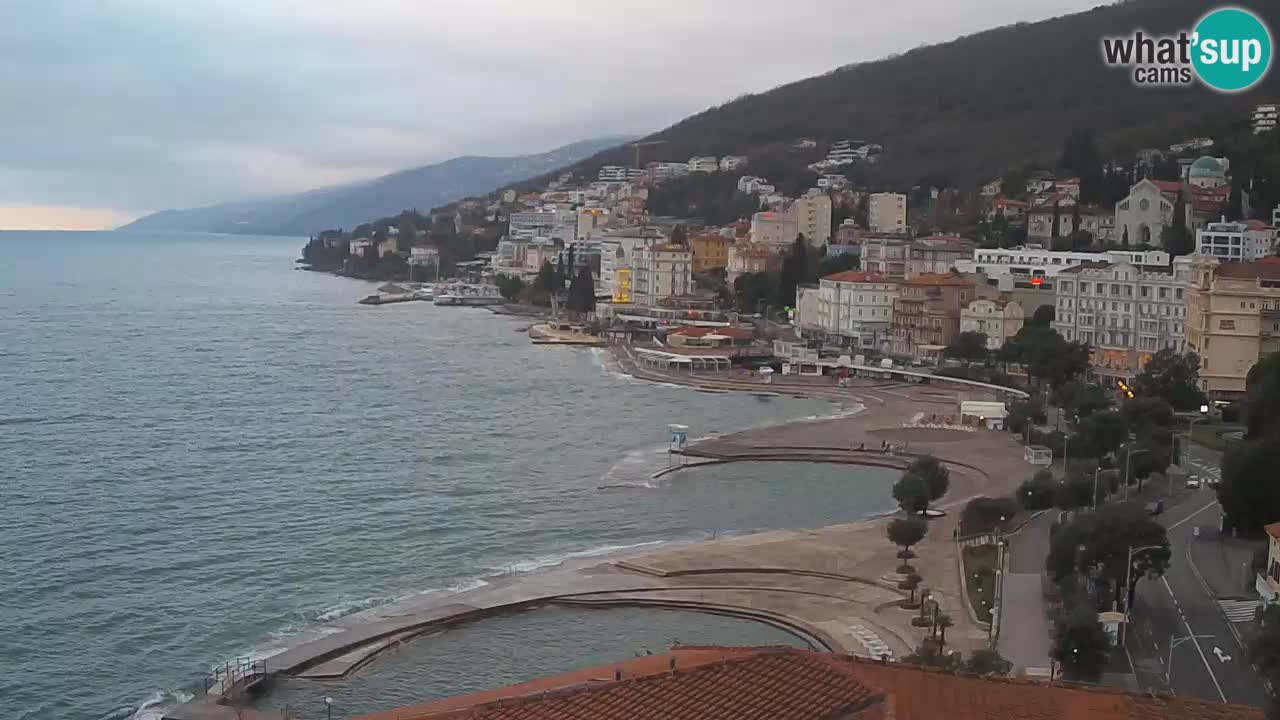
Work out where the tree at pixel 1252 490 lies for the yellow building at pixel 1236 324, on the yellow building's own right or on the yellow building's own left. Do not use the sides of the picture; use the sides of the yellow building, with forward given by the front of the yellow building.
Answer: on the yellow building's own left

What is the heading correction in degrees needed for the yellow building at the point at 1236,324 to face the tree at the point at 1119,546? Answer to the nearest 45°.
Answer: approximately 45° to its left

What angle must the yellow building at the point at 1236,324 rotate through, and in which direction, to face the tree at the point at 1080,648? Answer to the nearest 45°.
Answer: approximately 45° to its left

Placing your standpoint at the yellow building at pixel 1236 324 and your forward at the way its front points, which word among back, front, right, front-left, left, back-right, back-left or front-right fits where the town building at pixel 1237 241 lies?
back-right

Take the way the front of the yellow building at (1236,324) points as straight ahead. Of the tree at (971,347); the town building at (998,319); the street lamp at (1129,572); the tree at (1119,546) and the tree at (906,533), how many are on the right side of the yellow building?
2

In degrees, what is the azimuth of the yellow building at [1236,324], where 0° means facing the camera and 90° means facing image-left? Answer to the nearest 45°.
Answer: approximately 45°

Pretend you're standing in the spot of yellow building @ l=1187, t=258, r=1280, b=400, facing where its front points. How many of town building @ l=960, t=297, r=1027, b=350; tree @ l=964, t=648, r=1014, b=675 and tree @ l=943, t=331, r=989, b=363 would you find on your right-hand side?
2

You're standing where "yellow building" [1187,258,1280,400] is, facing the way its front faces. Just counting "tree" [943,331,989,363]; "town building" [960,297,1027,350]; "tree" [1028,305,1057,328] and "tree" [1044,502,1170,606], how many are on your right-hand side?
3
